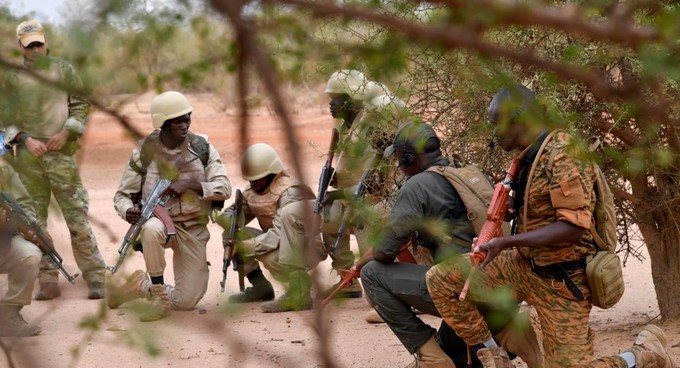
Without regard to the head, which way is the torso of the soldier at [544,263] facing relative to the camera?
to the viewer's left

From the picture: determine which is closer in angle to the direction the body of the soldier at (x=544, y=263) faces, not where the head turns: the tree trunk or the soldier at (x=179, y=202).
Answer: the soldier

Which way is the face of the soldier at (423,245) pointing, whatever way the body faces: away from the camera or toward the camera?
away from the camera
